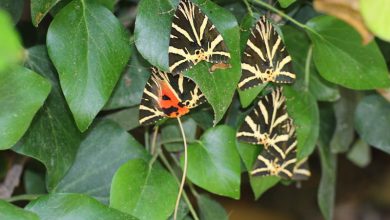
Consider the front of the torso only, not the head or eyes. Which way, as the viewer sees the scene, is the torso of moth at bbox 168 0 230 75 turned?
away from the camera

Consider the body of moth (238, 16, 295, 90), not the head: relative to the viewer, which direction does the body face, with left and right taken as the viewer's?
facing away from the viewer
